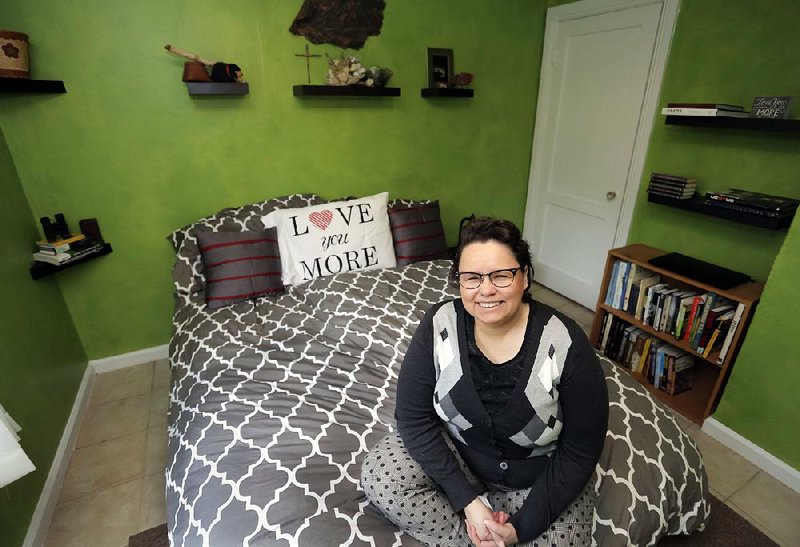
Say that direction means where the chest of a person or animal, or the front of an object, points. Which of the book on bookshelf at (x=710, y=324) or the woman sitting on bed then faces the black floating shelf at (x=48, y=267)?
the book on bookshelf

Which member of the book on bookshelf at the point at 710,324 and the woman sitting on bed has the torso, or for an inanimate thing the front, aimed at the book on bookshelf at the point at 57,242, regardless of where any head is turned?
the book on bookshelf at the point at 710,324

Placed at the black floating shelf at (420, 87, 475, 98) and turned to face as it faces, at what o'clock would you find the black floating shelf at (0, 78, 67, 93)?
the black floating shelf at (0, 78, 67, 93) is roughly at 2 o'clock from the black floating shelf at (420, 87, 475, 98).

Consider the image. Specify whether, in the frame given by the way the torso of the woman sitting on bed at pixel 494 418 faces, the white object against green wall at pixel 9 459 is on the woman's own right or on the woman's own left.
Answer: on the woman's own right

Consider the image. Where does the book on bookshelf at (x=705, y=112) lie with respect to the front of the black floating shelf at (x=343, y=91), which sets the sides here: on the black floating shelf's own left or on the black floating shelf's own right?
on the black floating shelf's own left

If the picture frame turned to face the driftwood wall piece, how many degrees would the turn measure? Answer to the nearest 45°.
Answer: approximately 45° to its right

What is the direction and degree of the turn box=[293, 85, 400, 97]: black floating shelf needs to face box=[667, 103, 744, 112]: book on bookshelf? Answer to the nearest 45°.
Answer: approximately 90° to its left

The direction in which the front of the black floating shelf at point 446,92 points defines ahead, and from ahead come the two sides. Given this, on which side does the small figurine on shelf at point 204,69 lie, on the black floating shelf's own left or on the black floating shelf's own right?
on the black floating shelf's own right
